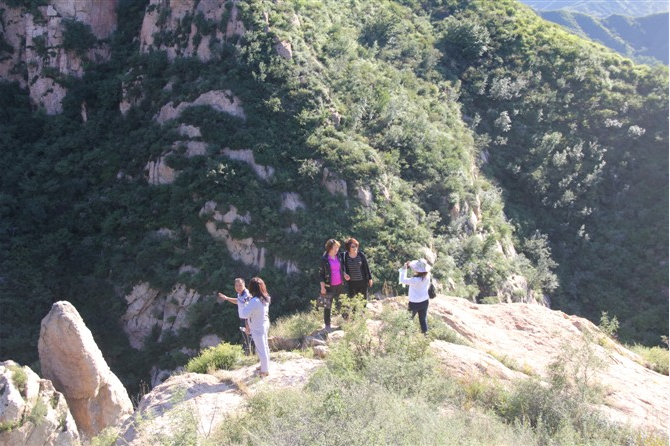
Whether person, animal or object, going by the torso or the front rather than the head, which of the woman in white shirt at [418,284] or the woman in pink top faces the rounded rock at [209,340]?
the woman in white shirt

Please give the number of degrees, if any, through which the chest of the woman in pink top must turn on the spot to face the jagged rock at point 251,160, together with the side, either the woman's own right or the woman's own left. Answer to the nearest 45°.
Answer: approximately 135° to the woman's own left

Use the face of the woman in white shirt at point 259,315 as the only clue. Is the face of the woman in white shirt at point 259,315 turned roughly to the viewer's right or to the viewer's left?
to the viewer's left

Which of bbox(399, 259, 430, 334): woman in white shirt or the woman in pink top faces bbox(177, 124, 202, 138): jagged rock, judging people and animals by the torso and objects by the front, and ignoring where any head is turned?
the woman in white shirt

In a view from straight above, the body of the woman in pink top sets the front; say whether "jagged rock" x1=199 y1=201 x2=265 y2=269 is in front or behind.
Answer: behind

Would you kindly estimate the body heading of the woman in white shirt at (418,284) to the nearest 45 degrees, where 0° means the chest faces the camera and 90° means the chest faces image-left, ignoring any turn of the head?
approximately 135°

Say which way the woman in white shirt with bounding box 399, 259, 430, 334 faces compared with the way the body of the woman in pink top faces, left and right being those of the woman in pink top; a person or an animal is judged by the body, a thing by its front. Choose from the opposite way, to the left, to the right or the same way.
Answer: the opposite way
